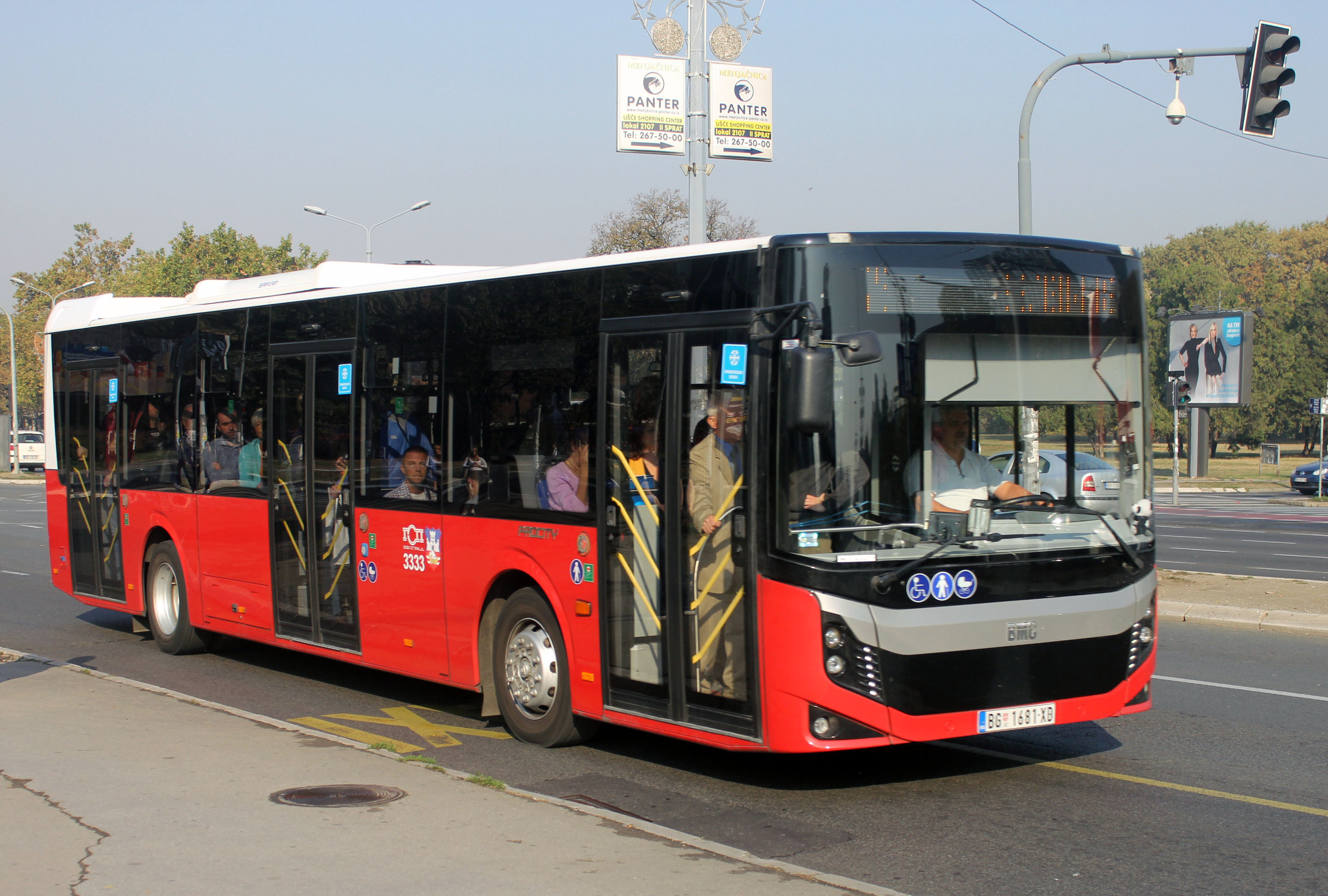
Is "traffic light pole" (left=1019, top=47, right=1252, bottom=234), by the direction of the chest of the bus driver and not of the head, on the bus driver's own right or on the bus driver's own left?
on the bus driver's own left

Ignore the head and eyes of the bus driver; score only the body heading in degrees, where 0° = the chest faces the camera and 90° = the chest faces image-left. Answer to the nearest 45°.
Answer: approximately 315°

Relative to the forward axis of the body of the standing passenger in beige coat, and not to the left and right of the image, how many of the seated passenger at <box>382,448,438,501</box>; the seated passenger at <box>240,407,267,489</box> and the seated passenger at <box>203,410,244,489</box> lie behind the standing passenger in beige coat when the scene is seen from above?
3

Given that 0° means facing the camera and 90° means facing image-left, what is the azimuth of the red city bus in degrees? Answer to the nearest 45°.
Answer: approximately 315°

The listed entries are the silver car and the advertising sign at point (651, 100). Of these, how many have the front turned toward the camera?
1

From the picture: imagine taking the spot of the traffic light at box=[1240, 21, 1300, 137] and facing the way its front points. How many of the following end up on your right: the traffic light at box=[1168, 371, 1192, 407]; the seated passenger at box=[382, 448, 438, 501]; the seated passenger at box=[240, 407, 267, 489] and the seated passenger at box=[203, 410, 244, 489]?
3

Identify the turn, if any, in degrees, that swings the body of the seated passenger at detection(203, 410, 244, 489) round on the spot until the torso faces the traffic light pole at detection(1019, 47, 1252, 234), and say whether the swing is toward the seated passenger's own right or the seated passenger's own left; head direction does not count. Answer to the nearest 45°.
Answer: approximately 45° to the seated passenger's own left

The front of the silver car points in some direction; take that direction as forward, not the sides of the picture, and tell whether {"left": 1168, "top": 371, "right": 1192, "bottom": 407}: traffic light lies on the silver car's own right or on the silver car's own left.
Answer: on the silver car's own right

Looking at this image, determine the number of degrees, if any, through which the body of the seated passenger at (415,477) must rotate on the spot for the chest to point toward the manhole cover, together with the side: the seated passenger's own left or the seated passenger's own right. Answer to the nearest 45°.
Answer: approximately 45° to the seated passenger's own right
